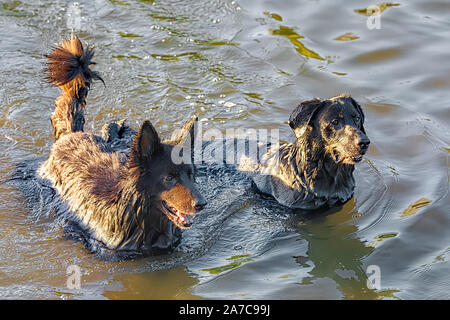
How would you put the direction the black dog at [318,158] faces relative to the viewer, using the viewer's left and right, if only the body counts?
facing the viewer and to the right of the viewer

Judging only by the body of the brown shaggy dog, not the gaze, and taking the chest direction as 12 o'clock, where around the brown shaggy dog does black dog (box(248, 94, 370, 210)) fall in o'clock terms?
The black dog is roughly at 10 o'clock from the brown shaggy dog.

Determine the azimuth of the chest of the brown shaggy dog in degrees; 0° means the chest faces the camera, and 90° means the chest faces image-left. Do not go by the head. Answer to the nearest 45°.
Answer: approximately 315°

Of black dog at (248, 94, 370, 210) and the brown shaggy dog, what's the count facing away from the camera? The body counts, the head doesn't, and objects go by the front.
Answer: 0

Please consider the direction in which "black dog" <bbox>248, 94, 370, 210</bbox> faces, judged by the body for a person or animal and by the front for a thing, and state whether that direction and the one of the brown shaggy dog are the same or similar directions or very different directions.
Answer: same or similar directions
